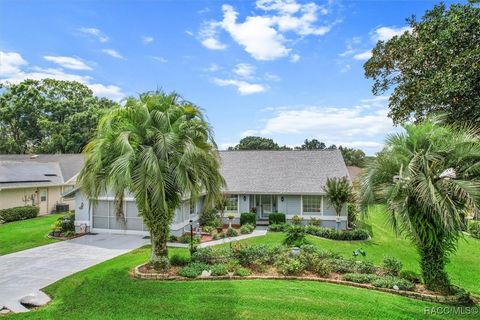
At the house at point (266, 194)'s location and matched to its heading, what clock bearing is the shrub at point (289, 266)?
The shrub is roughly at 12 o'clock from the house.

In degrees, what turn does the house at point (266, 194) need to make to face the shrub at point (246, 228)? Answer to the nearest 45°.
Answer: approximately 45° to its right

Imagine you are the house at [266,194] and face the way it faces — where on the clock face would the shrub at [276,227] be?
The shrub is roughly at 12 o'clock from the house.

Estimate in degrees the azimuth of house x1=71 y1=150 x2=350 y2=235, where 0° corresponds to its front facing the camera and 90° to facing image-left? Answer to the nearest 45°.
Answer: approximately 0°

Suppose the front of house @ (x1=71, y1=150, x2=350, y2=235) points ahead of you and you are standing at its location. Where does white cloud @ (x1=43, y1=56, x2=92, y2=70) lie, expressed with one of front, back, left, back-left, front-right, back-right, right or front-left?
right

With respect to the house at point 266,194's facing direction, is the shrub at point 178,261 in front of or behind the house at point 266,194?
in front

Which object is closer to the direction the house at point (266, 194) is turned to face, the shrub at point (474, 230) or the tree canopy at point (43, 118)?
the shrub

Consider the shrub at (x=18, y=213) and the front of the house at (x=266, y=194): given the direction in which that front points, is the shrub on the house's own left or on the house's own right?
on the house's own right

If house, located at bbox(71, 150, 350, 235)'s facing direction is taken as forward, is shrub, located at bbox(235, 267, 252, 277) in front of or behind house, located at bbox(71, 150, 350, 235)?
in front

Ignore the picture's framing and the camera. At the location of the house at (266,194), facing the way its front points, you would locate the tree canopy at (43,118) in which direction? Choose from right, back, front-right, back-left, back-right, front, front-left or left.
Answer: back-right
